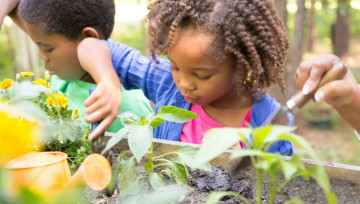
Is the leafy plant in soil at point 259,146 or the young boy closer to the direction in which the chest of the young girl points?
the leafy plant in soil

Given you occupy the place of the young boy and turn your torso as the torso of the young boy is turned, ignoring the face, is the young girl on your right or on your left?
on your left

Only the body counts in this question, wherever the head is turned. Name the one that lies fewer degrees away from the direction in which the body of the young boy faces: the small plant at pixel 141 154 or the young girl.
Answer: the small plant

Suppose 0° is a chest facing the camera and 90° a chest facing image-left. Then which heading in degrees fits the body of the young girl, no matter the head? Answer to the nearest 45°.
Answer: approximately 45°

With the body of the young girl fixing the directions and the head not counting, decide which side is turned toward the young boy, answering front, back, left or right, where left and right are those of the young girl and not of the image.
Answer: right

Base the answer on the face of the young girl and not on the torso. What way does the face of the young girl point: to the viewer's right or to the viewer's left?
to the viewer's left
